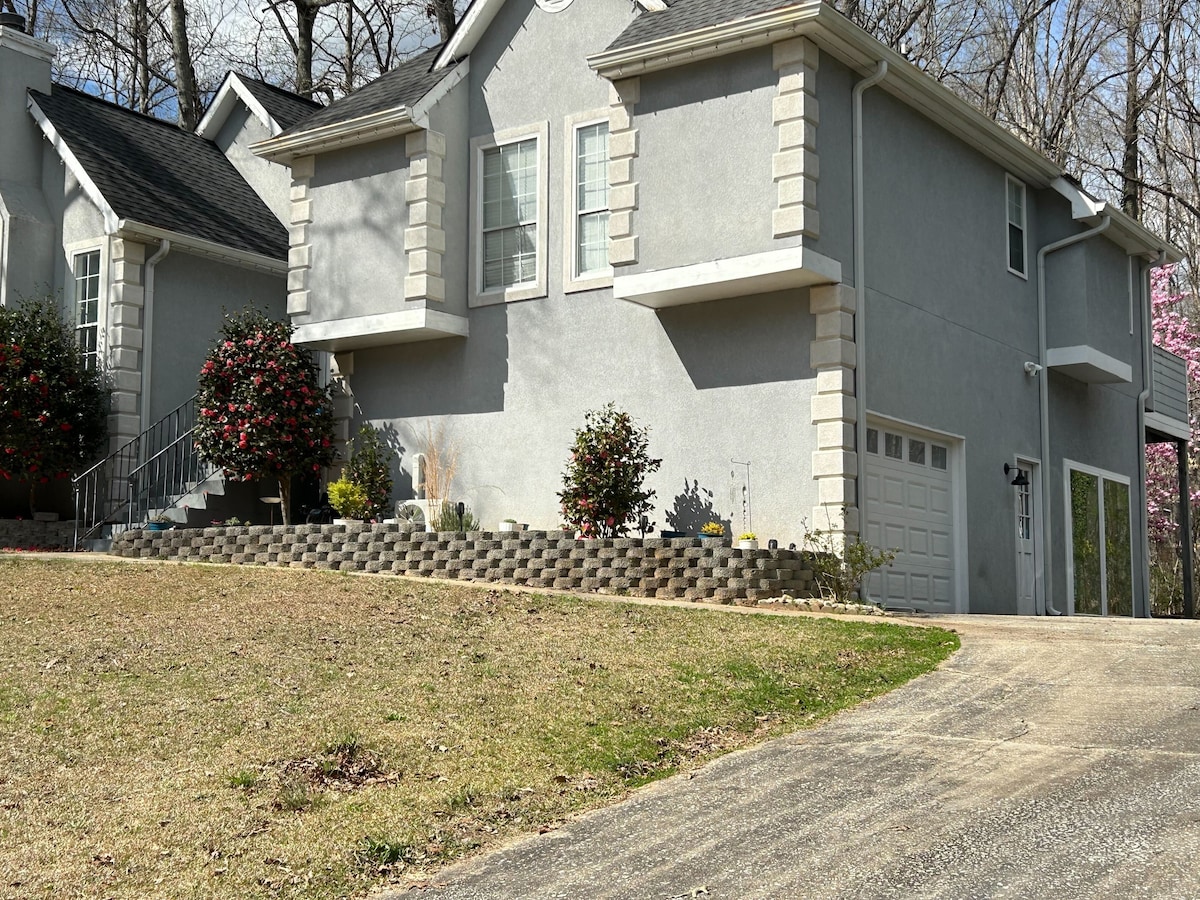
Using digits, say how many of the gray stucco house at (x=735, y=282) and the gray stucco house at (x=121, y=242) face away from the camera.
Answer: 0

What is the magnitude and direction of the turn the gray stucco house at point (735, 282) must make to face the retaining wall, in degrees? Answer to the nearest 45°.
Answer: approximately 45° to its right

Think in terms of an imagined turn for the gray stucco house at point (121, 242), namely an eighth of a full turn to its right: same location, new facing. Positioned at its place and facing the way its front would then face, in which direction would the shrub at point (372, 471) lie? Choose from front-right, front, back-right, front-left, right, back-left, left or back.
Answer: back-left

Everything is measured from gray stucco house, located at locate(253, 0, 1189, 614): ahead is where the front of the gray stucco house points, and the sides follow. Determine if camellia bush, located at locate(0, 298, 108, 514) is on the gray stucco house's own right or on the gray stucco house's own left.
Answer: on the gray stucco house's own right

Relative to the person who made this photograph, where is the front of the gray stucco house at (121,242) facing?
facing the viewer and to the left of the viewer
